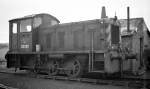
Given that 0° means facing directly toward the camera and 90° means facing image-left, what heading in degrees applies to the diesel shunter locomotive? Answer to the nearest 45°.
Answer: approximately 315°
